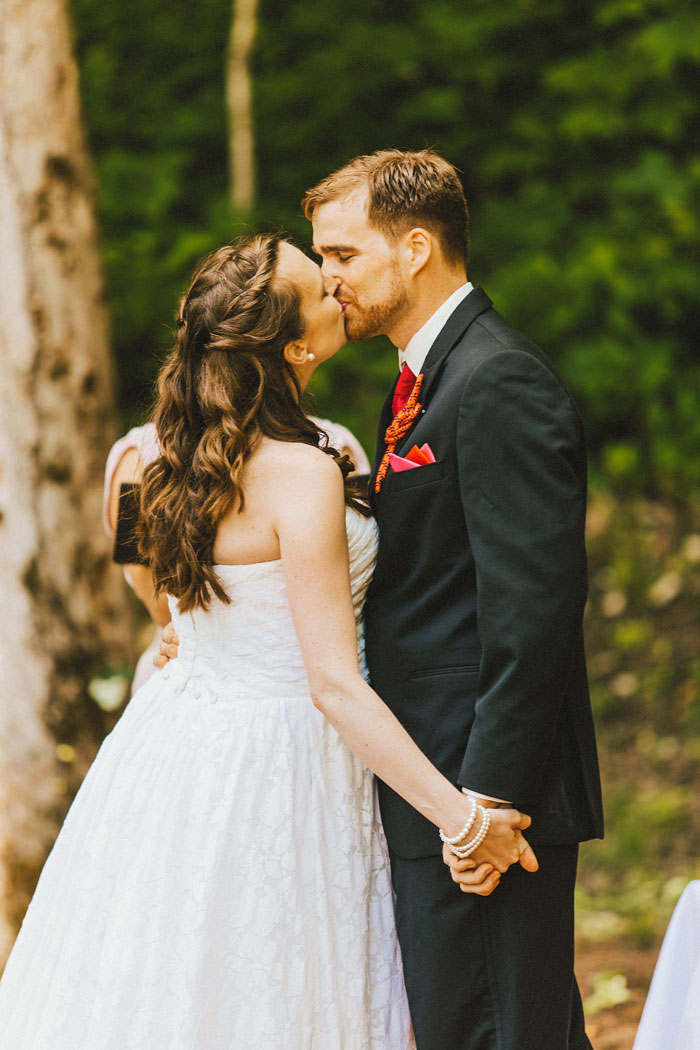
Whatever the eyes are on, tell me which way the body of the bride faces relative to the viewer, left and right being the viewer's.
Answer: facing away from the viewer and to the right of the viewer

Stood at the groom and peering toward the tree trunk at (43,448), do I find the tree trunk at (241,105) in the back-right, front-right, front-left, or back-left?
front-right

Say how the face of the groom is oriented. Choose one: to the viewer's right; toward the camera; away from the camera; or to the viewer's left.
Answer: to the viewer's left

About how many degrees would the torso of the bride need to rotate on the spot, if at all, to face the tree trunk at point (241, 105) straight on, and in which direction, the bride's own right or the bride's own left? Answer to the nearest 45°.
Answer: approximately 45° to the bride's own left
